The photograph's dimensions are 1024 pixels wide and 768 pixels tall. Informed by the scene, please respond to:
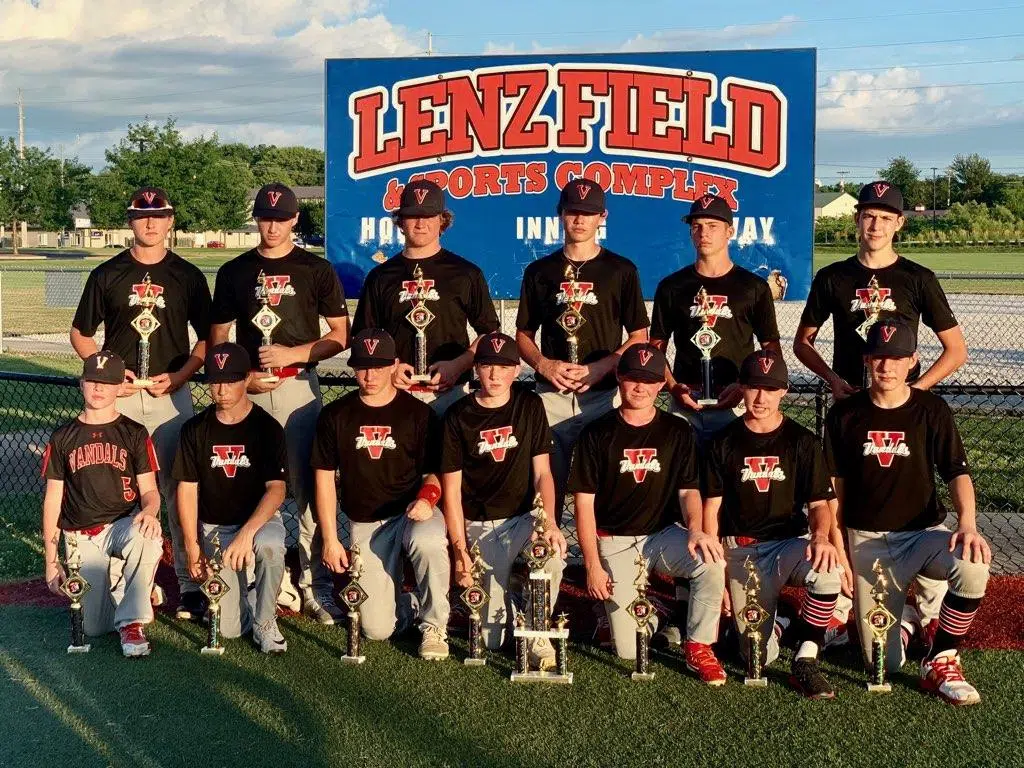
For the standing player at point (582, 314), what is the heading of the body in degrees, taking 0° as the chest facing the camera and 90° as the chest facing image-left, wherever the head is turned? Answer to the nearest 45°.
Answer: approximately 0°

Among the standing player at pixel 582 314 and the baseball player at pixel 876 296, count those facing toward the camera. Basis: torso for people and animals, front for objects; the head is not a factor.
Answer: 2

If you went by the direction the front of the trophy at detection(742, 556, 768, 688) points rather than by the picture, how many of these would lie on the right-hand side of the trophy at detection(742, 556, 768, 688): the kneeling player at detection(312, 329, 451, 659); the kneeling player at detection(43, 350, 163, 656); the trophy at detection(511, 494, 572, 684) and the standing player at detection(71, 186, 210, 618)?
4

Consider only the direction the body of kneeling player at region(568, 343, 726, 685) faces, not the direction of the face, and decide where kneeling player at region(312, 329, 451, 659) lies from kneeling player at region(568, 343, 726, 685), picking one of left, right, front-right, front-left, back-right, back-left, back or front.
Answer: right

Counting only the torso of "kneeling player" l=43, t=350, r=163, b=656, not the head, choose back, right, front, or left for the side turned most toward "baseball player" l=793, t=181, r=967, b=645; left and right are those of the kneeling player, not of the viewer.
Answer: left

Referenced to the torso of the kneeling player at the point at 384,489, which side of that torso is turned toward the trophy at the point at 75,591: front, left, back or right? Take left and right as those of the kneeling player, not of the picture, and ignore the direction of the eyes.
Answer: right

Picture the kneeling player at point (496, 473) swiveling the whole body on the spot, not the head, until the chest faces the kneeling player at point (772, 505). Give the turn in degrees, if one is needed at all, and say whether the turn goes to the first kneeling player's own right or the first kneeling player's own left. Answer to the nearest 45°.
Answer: approximately 90° to the first kneeling player's own left
